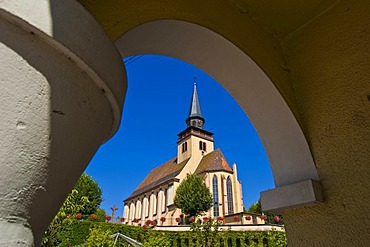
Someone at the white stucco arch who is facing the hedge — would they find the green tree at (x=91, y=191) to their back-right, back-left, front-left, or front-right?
front-left

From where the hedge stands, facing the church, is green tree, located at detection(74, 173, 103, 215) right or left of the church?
left

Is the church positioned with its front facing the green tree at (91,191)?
no

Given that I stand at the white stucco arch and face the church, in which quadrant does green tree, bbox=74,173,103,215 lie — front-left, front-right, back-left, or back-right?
front-left

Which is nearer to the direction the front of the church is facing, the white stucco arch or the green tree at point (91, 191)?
the green tree

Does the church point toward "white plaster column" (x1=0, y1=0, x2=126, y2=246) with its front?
no

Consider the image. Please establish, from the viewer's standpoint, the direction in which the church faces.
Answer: facing away from the viewer and to the left of the viewer

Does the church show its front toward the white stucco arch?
no

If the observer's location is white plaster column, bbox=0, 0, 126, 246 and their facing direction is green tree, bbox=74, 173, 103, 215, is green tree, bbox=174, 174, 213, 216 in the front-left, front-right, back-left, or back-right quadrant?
front-right

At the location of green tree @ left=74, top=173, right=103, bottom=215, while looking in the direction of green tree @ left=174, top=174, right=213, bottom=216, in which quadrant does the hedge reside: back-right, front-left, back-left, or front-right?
front-right
